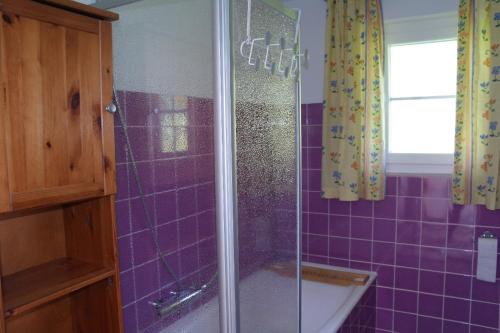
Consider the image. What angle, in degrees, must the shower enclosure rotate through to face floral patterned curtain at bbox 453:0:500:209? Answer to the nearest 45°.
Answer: approximately 90° to its left

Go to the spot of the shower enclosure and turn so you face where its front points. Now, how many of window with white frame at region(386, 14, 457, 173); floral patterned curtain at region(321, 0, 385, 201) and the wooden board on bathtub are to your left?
3

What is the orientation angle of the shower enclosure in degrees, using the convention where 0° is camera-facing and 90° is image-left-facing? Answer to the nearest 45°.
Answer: approximately 315°

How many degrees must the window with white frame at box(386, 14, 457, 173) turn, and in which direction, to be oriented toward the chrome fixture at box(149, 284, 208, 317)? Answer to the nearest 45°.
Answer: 0° — it already faces it

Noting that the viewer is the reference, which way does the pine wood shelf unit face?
facing the viewer and to the right of the viewer

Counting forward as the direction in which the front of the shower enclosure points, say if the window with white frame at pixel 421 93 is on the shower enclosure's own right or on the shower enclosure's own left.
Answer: on the shower enclosure's own left

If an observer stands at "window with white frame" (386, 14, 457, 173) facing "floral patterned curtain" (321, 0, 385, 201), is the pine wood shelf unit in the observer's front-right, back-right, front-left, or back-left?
front-left

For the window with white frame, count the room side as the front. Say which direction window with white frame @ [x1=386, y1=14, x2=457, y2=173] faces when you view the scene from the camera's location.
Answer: facing the viewer and to the left of the viewer

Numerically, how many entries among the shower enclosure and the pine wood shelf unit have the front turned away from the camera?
0

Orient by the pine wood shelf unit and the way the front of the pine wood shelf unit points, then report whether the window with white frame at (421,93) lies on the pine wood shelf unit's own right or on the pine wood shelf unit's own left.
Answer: on the pine wood shelf unit's own left
